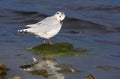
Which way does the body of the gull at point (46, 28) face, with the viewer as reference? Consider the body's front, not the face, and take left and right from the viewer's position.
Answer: facing to the right of the viewer
